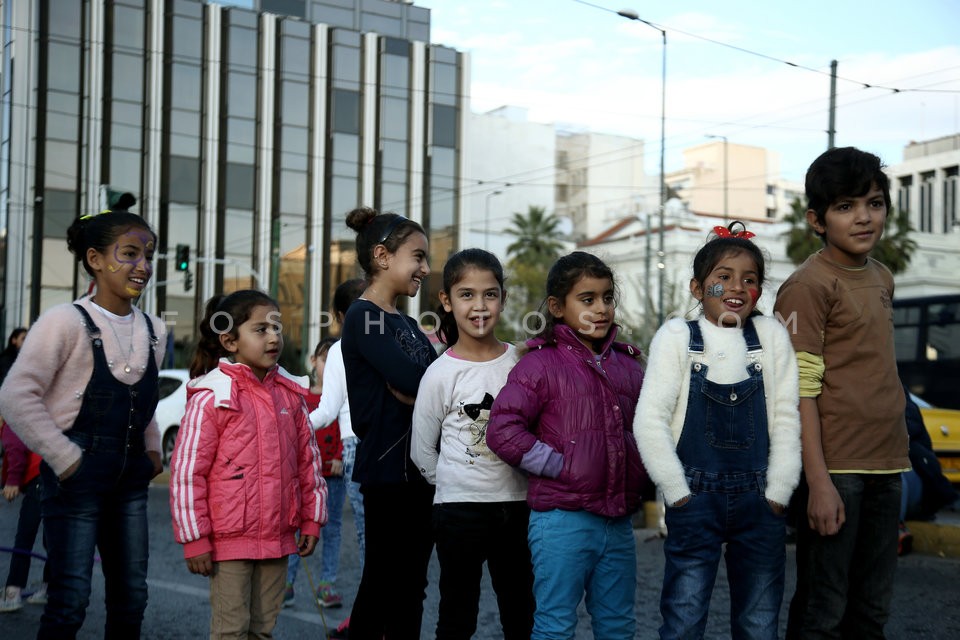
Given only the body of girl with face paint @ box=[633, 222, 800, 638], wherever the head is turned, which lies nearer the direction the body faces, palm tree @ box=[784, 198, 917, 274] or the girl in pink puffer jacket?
the girl in pink puffer jacket

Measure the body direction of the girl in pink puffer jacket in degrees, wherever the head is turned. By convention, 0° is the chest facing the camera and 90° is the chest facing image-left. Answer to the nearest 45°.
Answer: approximately 315°

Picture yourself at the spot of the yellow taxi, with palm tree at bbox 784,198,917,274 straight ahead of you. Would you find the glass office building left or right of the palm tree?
left

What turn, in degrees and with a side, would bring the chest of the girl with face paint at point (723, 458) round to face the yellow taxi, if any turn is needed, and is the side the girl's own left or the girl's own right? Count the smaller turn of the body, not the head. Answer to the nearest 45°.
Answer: approximately 180°

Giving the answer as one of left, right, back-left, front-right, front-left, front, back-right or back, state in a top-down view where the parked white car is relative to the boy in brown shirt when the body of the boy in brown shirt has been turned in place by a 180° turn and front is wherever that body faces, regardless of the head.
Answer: front

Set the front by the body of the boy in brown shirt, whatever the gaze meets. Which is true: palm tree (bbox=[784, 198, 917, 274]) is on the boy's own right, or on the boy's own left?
on the boy's own left

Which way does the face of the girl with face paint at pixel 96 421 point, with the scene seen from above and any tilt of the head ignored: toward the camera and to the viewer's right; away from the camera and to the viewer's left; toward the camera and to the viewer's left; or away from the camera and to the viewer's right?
toward the camera and to the viewer's right

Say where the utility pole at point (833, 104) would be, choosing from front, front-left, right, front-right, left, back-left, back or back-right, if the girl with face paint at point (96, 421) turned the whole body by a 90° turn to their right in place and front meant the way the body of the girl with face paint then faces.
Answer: back

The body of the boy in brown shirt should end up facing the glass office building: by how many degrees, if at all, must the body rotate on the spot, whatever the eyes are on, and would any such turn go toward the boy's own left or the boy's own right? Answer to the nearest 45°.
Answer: approximately 180°

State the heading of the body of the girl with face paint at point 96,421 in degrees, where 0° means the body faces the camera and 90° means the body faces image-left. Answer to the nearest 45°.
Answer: approximately 315°

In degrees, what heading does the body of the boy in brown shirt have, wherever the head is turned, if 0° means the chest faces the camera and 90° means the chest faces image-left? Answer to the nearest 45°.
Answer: approximately 315°
